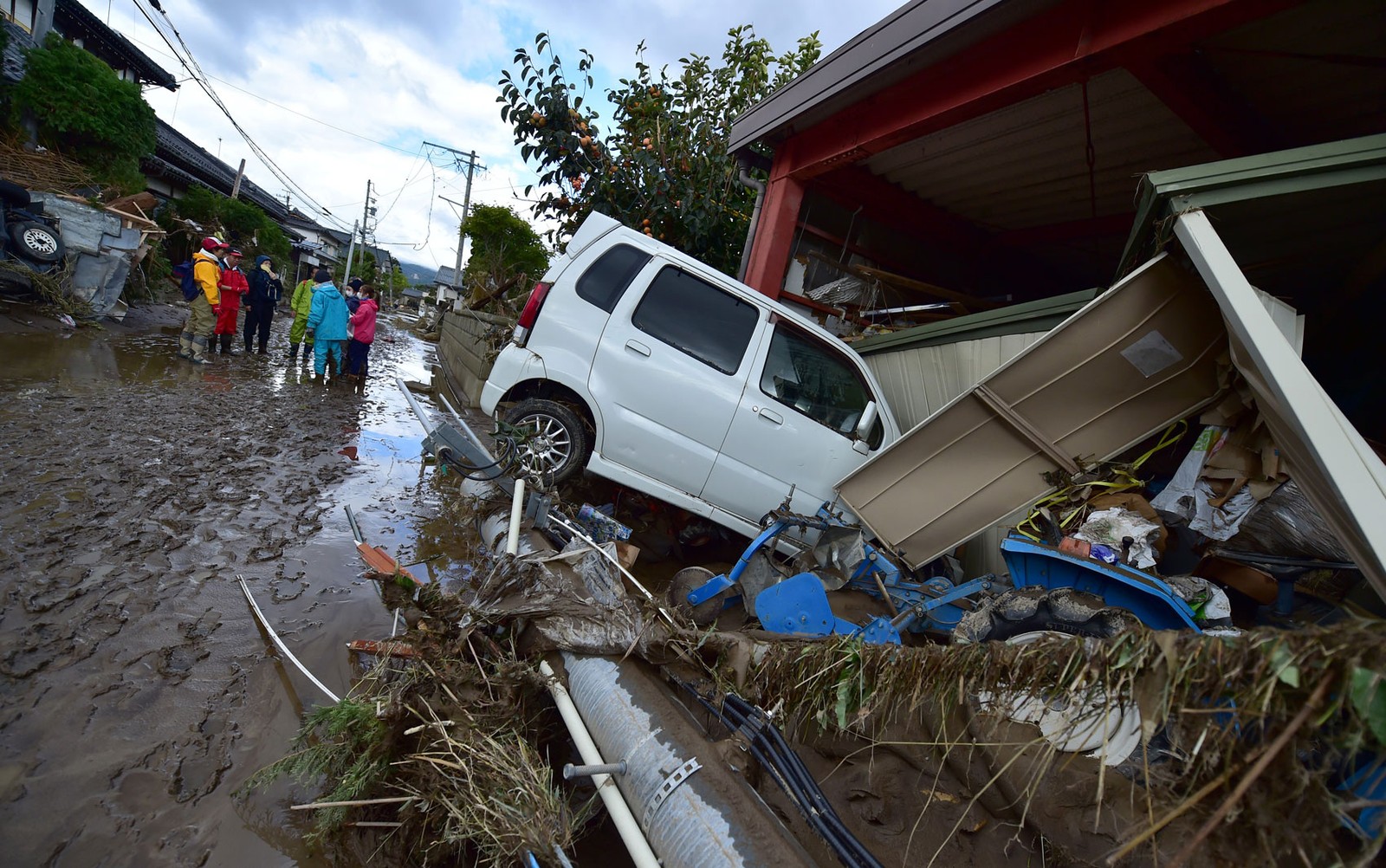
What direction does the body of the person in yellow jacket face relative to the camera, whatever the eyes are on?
to the viewer's right

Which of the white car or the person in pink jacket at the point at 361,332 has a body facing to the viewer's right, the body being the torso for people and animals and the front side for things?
the white car

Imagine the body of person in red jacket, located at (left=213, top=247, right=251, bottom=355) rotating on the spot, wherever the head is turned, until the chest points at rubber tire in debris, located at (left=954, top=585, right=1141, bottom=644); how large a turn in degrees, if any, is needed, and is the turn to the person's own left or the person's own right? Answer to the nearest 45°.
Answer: approximately 45° to the person's own right

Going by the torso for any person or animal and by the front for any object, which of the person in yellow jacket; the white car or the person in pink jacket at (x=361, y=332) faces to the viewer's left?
the person in pink jacket

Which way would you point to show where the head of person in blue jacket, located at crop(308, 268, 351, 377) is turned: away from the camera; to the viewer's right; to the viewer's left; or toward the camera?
away from the camera

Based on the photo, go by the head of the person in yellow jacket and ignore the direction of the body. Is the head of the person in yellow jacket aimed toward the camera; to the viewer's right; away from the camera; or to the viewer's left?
to the viewer's right

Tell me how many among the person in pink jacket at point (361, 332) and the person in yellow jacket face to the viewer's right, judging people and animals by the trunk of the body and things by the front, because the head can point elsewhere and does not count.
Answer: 1

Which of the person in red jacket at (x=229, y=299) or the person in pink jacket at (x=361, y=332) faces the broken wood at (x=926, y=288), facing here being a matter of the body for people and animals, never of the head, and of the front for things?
the person in red jacket at (x=229, y=299)

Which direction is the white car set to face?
to the viewer's right

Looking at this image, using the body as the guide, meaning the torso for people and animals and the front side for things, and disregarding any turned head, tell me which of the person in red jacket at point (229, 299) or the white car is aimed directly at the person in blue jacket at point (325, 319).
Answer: the person in red jacket

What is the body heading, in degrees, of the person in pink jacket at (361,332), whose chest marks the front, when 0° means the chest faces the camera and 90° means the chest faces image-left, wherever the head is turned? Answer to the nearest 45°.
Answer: approximately 90°
